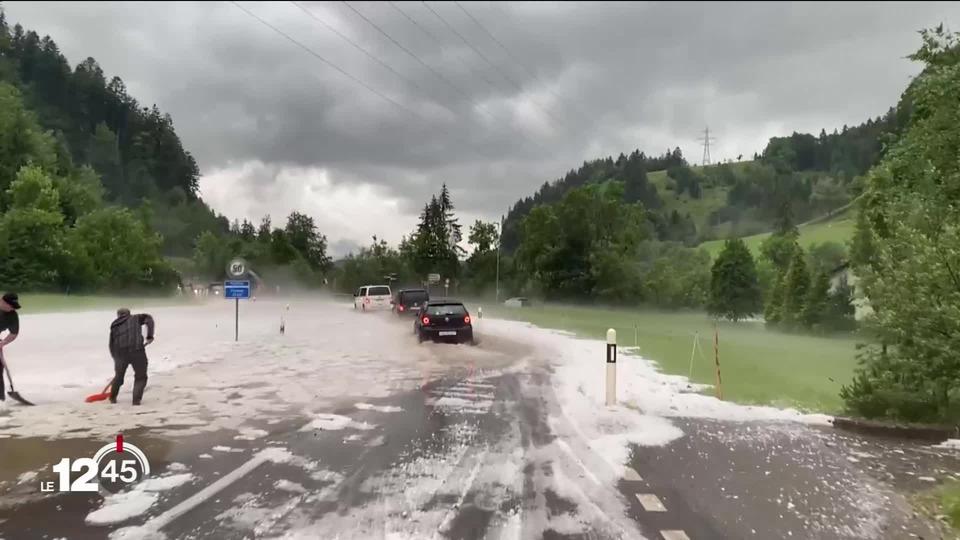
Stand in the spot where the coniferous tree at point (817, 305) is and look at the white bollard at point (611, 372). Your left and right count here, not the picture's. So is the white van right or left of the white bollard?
right

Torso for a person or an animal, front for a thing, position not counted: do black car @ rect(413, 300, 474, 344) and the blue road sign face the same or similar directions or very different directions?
very different directions

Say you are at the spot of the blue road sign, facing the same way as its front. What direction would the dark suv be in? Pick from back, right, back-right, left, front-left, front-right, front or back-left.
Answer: back-left

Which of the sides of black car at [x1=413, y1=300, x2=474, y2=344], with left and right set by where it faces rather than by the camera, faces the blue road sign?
left

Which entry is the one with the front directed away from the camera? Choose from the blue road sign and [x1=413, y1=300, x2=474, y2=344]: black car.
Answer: the black car

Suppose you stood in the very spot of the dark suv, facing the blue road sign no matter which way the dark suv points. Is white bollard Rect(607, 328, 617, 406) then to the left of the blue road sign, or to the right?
left

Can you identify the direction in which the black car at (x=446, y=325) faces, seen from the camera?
facing away from the viewer

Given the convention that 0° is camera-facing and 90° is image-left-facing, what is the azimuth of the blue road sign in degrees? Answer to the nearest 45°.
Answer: approximately 0°

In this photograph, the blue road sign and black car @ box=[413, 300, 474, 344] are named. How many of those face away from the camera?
1

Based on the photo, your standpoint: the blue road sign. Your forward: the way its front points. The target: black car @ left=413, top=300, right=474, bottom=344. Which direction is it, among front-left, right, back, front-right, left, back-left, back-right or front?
front-left

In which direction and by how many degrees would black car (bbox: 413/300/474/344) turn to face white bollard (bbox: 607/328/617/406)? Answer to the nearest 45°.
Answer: approximately 180°

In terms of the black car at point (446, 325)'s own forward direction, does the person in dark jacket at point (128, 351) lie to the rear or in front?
to the rear

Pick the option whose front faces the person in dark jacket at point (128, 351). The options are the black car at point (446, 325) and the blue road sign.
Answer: the blue road sign
